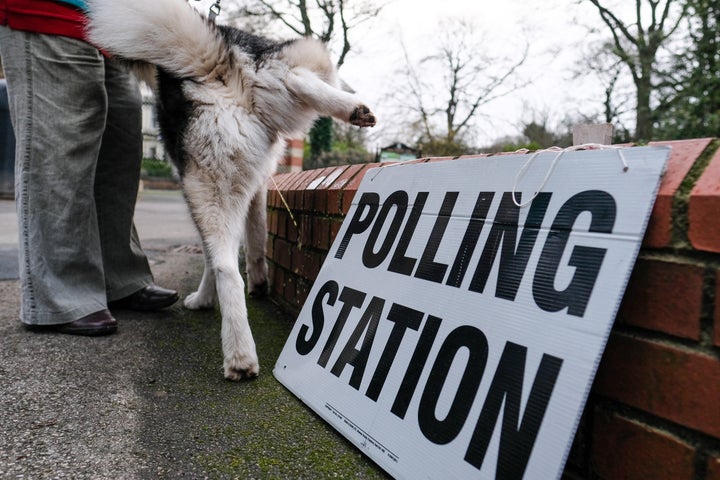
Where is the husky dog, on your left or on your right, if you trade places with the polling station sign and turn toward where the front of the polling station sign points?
on your right

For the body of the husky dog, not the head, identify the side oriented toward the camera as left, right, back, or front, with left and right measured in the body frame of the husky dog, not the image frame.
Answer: back

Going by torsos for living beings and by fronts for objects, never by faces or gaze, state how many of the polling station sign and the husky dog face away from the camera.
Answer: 1

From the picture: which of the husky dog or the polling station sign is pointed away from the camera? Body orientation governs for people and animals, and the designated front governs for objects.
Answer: the husky dog

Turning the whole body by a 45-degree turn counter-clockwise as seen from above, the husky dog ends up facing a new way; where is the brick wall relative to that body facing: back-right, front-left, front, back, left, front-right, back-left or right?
back

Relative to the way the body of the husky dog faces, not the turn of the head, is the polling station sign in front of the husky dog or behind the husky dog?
behind
